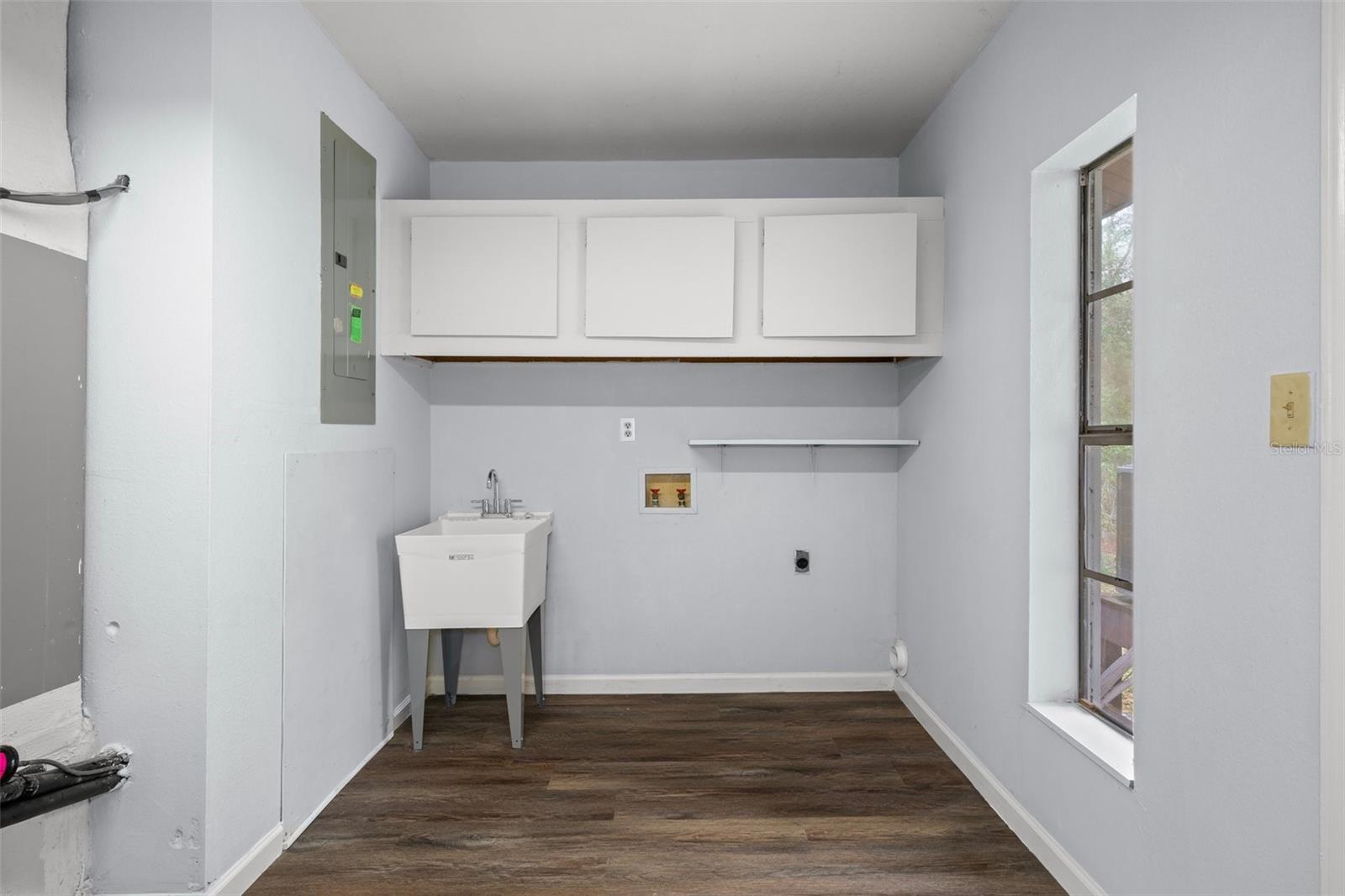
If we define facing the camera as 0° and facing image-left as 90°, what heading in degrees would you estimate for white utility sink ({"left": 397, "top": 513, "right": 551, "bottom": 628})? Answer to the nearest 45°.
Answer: approximately 0°

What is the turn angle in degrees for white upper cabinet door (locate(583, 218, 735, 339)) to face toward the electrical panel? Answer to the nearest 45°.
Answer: approximately 90° to its right

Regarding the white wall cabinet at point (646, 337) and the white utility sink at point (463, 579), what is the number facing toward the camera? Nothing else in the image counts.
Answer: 2

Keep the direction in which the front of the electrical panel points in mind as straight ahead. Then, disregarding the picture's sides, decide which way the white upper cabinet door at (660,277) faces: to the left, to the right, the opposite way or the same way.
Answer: to the right

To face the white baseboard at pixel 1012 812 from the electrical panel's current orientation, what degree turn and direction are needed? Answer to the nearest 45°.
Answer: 0° — it already faces it

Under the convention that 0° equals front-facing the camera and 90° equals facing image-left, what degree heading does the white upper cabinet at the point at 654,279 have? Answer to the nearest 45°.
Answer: approximately 0°

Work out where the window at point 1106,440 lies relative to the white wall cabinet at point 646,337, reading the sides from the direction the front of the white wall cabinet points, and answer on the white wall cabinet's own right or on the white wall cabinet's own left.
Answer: on the white wall cabinet's own left

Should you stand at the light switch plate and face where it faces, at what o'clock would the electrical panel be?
The electrical panel is roughly at 1 o'clock from the light switch plate.
